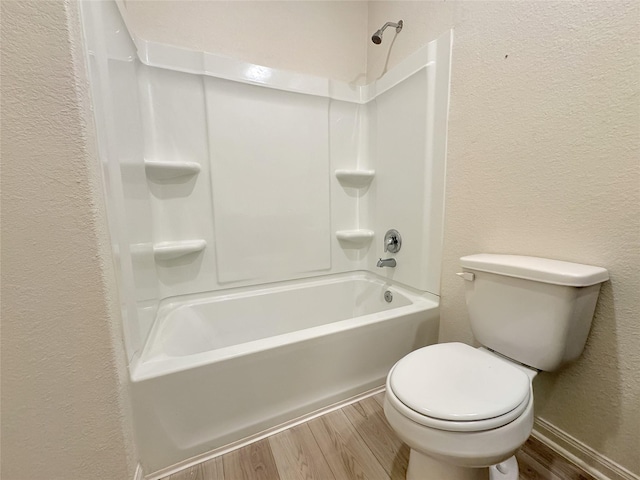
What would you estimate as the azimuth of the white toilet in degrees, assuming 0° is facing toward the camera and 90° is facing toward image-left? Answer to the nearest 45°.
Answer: approximately 45°

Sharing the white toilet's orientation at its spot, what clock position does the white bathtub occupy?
The white bathtub is roughly at 1 o'clock from the white toilet.

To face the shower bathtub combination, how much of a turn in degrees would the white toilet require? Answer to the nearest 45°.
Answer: approximately 45° to its right
